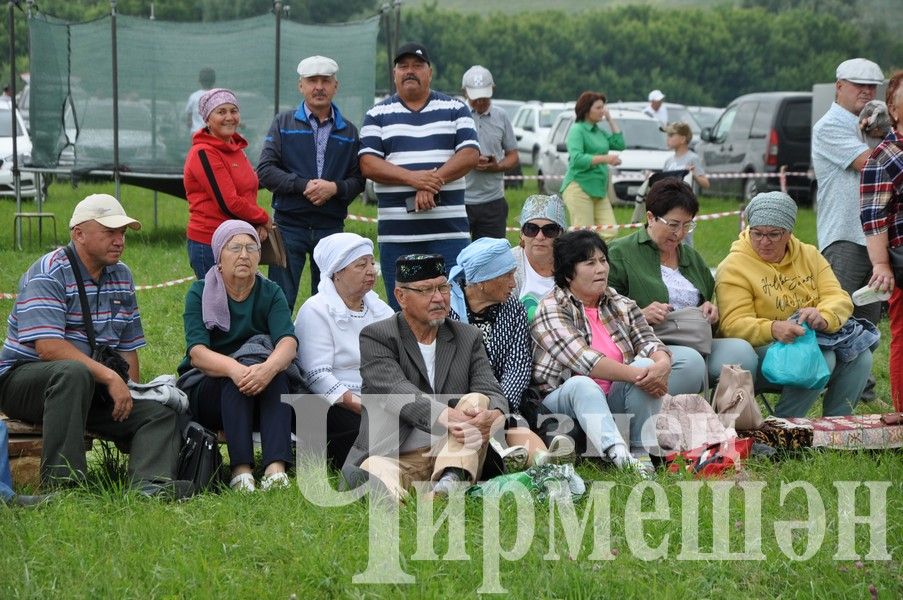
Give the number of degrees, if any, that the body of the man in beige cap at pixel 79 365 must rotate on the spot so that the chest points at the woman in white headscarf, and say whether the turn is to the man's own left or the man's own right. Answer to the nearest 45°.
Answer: approximately 45° to the man's own left

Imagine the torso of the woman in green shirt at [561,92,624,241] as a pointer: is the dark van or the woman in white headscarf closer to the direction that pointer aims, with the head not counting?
the woman in white headscarf

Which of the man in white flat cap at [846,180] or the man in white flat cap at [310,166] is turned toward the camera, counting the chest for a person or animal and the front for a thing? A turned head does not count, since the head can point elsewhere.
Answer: the man in white flat cap at [310,166]

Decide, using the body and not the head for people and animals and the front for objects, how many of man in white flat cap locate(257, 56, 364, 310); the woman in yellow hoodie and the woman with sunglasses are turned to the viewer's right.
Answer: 0

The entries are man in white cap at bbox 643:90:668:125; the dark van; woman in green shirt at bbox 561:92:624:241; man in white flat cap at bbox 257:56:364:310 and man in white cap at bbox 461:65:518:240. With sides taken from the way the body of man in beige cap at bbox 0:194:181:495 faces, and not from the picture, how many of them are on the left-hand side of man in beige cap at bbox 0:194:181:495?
5

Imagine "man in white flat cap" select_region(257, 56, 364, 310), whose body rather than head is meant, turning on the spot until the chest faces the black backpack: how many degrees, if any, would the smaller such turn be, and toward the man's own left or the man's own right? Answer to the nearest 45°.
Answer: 0° — they already face it

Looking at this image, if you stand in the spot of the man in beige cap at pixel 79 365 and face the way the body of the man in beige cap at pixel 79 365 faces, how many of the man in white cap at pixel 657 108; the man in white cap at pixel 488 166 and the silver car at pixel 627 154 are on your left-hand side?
3

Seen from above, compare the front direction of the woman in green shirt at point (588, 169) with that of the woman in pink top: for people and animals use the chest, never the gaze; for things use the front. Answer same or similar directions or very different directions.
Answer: same or similar directions

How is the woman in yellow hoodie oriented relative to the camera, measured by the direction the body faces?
toward the camera

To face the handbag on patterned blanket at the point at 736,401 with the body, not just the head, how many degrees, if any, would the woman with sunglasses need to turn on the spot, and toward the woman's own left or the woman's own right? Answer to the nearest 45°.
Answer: approximately 45° to the woman's own left

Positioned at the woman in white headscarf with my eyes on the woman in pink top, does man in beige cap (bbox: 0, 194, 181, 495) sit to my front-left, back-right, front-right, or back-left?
back-right

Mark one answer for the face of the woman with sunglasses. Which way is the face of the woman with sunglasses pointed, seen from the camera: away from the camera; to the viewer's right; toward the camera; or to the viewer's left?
toward the camera

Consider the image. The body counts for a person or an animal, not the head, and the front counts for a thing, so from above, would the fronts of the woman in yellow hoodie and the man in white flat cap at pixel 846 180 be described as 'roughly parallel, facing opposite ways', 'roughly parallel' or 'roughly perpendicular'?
roughly perpendicular

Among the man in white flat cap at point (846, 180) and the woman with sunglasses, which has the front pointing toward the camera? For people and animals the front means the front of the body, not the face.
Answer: the woman with sunglasses

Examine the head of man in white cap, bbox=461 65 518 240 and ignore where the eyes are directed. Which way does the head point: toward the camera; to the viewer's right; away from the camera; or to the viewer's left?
toward the camera

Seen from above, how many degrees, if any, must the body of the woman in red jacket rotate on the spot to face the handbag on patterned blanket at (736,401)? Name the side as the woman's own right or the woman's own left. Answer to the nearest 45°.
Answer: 0° — they already face it

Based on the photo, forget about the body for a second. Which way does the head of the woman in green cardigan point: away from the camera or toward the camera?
toward the camera
